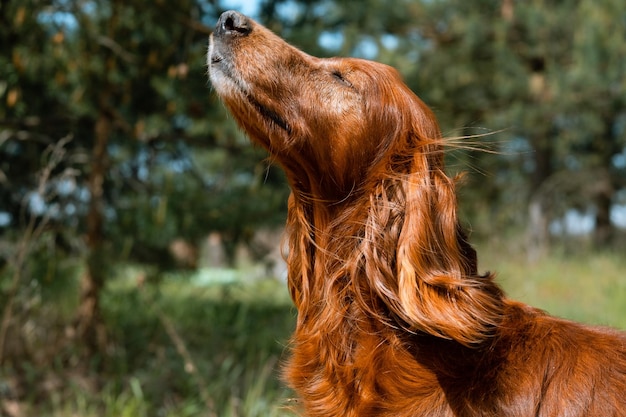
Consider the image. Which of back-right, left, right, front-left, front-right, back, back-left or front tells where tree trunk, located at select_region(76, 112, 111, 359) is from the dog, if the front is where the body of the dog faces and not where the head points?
front-right

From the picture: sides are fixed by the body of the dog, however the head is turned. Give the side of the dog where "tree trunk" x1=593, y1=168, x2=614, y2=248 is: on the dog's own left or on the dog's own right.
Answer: on the dog's own right

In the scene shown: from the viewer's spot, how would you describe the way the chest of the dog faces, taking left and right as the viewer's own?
facing to the left of the viewer
